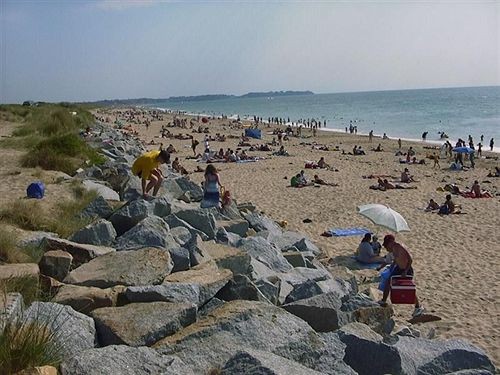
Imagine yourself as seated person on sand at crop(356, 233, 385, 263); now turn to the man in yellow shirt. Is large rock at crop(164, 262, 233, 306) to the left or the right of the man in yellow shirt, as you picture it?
left

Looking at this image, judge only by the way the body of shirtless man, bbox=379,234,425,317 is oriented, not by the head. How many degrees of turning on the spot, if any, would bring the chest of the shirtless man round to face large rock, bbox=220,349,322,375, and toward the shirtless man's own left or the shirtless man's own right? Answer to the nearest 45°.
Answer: approximately 90° to the shirtless man's own left

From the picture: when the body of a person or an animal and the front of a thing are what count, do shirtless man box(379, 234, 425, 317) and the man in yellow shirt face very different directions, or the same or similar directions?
very different directions

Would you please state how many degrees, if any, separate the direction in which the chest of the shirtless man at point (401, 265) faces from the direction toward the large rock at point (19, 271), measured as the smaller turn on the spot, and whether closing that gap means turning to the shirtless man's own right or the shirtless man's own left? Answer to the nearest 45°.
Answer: approximately 45° to the shirtless man's own left

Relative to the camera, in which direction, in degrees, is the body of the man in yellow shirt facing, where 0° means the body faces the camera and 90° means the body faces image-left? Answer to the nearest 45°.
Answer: approximately 270°

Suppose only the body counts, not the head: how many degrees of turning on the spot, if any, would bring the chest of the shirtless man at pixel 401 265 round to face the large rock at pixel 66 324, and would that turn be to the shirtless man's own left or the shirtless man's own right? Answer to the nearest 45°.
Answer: approximately 45° to the shirtless man's own left

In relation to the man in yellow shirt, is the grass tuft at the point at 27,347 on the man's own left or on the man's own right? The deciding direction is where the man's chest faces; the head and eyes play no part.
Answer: on the man's own right

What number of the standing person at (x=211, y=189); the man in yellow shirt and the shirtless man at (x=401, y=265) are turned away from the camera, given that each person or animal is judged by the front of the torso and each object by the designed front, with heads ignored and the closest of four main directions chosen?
1

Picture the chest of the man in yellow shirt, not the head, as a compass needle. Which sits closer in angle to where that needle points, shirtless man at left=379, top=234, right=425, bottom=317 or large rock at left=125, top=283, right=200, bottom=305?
the shirtless man

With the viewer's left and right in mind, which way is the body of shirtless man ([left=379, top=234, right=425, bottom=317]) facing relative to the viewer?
facing to the left of the viewer

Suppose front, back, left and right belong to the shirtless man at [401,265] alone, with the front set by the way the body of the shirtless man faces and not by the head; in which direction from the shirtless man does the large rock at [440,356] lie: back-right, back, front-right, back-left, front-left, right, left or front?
left

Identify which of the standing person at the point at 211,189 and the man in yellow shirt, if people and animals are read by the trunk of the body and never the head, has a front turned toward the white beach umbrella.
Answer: the man in yellow shirt

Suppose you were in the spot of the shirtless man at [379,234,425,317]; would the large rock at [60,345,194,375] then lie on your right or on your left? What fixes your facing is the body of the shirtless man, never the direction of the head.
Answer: on your left
